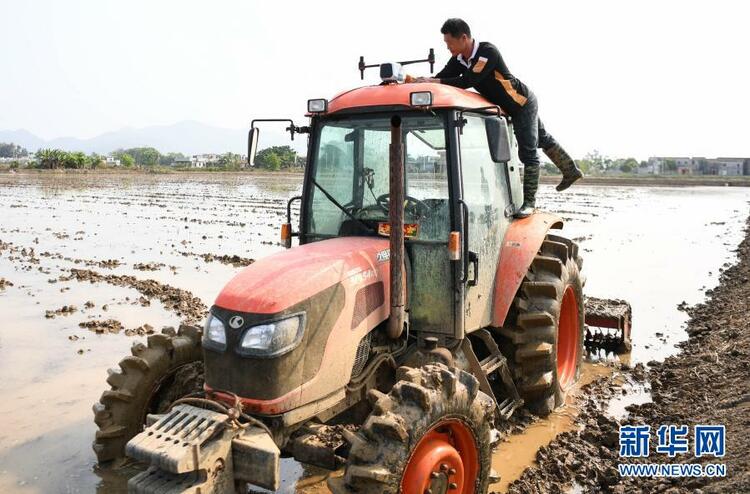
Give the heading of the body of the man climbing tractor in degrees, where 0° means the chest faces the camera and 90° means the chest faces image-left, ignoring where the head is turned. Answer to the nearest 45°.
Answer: approximately 90°

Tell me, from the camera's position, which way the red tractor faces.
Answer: facing the viewer and to the left of the viewer
